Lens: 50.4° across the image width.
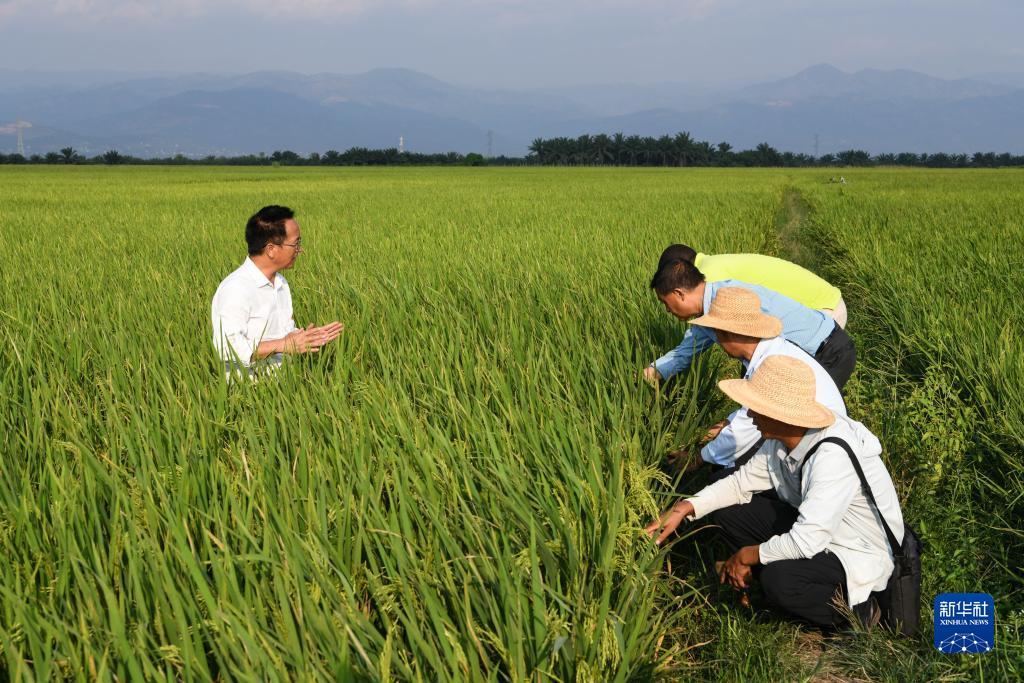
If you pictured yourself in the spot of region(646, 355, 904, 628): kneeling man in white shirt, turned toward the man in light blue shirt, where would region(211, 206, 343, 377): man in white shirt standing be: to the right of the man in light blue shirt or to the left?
left

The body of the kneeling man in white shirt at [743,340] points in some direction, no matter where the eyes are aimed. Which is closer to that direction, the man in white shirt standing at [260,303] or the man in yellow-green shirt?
the man in white shirt standing

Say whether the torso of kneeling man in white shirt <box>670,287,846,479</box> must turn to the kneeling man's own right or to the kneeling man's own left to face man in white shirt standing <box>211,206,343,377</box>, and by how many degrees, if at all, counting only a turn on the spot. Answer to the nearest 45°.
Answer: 0° — they already face them

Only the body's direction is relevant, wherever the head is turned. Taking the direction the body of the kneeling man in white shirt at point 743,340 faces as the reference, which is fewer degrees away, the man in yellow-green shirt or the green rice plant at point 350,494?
the green rice plant

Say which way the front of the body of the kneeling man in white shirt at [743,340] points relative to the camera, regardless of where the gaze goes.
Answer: to the viewer's left

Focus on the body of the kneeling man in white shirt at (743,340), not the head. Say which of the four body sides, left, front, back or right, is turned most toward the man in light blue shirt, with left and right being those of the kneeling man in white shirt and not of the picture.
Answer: right

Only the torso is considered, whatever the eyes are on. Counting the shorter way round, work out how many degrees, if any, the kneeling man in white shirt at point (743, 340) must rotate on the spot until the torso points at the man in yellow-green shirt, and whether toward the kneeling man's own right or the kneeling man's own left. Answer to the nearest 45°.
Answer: approximately 90° to the kneeling man's own right

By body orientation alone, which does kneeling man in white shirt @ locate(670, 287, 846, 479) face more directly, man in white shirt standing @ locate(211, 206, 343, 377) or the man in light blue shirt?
the man in white shirt standing
